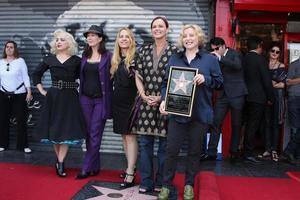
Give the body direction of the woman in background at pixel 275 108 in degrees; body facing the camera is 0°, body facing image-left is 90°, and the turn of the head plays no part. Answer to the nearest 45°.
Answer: approximately 0°

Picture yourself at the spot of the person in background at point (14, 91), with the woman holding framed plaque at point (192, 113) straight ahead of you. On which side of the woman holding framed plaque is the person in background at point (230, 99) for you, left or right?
left

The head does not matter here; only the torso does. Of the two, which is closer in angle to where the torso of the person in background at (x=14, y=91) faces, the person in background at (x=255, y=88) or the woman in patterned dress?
the woman in patterned dress

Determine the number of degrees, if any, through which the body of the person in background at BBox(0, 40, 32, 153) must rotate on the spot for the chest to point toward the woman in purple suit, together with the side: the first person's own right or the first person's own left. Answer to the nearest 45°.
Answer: approximately 45° to the first person's own left

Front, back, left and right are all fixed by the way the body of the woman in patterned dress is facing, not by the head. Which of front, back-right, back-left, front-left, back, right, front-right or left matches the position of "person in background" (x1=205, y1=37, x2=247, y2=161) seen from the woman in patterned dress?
back-left

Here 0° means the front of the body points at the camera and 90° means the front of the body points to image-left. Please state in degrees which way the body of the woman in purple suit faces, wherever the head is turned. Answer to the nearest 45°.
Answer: approximately 45°

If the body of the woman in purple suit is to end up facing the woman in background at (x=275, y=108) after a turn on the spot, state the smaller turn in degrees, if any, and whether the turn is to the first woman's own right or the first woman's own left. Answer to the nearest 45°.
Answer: approximately 135° to the first woman's own left
